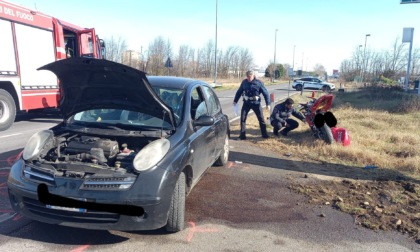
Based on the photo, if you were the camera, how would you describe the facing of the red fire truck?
facing away from the viewer and to the right of the viewer
